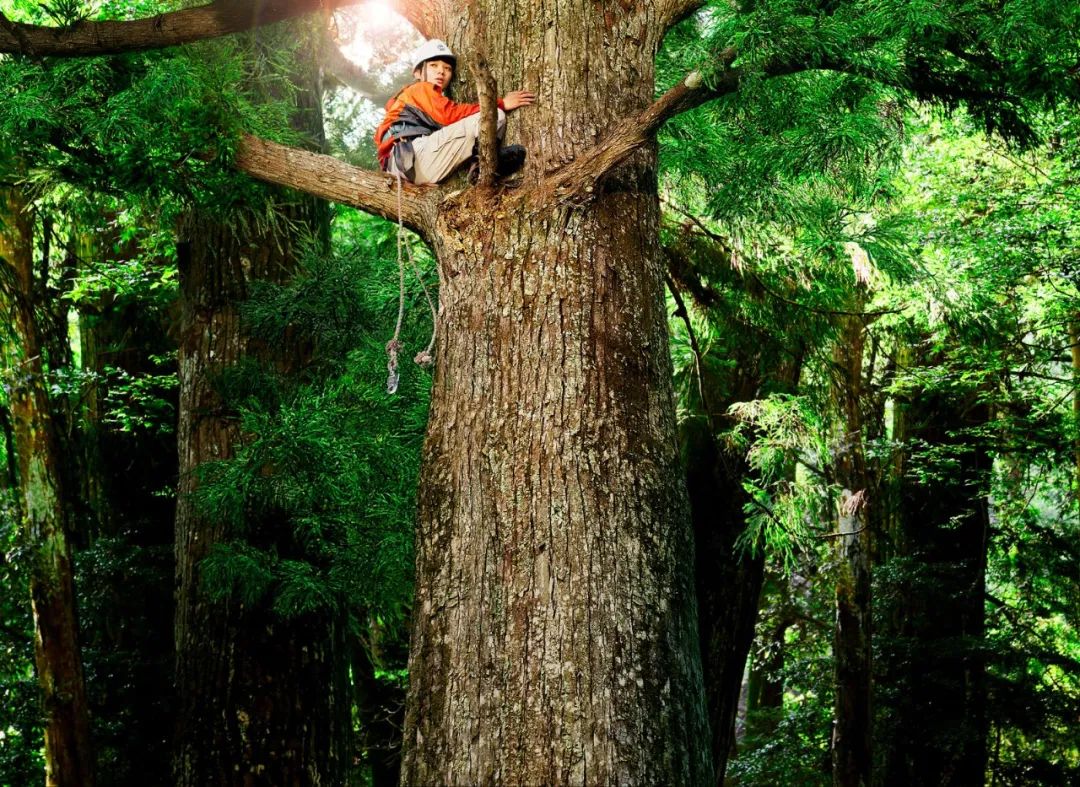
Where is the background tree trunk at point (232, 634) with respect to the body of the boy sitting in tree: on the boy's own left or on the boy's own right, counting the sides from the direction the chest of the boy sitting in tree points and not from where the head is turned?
on the boy's own left

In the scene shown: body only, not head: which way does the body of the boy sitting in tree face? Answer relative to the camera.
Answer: to the viewer's right

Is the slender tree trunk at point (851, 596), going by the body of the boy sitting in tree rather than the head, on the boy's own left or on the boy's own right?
on the boy's own left

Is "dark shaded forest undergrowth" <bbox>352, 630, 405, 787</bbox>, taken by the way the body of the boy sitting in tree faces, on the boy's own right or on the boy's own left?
on the boy's own left

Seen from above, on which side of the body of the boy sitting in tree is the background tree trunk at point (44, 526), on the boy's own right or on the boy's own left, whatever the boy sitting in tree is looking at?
on the boy's own left

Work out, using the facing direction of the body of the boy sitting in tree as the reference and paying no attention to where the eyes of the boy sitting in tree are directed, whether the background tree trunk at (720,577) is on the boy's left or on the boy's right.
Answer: on the boy's left

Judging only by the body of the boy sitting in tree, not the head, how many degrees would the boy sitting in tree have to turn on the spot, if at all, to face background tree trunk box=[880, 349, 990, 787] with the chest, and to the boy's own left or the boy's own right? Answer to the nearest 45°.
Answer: approximately 45° to the boy's own left
